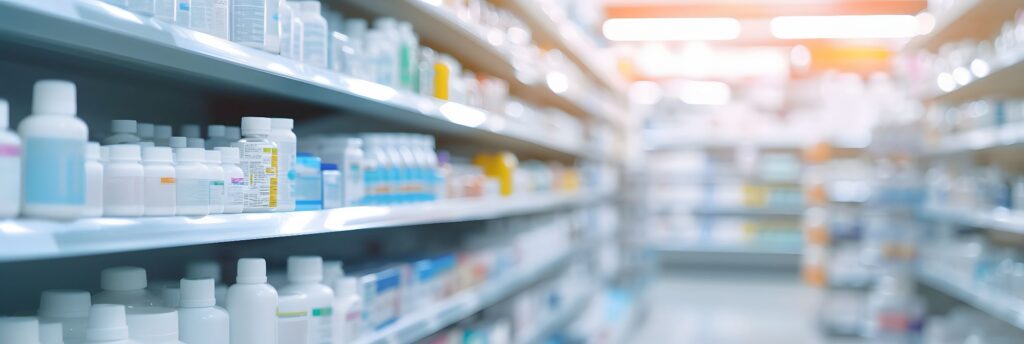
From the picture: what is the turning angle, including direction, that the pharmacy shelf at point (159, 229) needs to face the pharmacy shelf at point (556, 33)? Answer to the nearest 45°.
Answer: approximately 90° to its left

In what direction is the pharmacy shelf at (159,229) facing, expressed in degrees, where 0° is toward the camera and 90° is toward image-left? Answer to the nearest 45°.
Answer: approximately 315°

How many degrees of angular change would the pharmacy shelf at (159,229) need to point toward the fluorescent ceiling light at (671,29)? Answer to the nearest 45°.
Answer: approximately 90° to its left

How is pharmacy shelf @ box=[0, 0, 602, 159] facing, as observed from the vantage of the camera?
facing the viewer and to the right of the viewer

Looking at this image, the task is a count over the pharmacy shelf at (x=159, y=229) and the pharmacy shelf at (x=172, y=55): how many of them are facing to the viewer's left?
0
